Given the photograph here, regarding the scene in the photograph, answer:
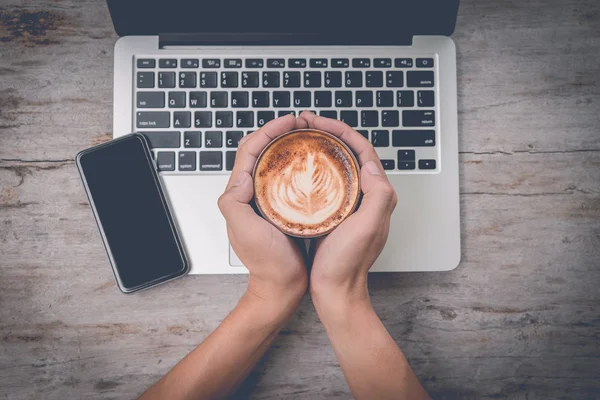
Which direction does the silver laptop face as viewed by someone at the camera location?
facing the viewer
